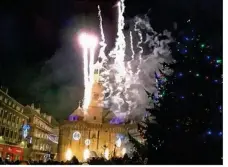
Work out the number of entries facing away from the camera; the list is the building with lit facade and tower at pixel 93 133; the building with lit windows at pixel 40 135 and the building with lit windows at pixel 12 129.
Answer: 0

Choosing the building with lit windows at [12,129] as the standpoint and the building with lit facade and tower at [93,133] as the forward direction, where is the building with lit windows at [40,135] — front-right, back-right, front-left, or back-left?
front-left

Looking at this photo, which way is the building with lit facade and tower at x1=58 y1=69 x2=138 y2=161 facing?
toward the camera

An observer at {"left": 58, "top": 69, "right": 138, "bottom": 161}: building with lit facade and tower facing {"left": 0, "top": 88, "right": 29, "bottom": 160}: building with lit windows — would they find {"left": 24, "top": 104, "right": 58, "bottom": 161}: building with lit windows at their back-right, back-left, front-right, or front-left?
front-right

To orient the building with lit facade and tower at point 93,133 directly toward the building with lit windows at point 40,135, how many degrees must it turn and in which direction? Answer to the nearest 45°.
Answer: approximately 90° to its right

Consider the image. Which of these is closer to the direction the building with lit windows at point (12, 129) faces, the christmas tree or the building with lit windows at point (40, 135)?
the christmas tree

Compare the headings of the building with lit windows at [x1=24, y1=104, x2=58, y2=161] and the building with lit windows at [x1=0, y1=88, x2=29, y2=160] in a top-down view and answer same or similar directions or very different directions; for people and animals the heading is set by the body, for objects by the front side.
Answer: same or similar directions

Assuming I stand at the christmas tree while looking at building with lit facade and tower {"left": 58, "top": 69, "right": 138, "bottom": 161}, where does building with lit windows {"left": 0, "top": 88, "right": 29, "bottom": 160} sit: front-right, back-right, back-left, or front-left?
front-left

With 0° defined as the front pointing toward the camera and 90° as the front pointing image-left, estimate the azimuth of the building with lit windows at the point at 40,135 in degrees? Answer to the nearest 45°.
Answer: approximately 315°

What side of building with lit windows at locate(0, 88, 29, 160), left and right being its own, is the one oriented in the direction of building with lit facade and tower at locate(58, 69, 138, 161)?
left
